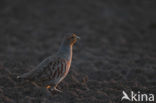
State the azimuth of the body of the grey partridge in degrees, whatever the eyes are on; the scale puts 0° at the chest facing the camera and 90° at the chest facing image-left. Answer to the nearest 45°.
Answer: approximately 270°
